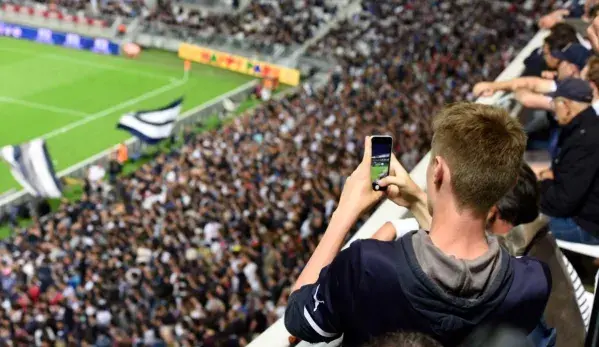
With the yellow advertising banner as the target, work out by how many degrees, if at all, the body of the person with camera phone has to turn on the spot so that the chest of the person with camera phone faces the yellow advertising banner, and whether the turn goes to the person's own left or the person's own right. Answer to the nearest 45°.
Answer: approximately 45° to the person's own right

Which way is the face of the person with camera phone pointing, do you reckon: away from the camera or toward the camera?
away from the camera

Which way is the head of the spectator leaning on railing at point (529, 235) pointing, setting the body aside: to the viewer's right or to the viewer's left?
to the viewer's left

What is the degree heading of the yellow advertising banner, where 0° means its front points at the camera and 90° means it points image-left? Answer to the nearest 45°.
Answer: approximately 45°

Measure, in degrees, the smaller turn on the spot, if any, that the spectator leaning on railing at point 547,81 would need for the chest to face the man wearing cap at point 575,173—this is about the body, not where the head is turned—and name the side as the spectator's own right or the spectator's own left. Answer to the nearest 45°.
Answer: approximately 90° to the spectator's own left

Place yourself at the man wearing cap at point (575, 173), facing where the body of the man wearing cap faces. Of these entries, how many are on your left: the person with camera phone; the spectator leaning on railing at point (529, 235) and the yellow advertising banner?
2

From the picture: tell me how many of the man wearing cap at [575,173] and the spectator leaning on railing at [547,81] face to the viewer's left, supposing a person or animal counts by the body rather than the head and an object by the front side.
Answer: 2

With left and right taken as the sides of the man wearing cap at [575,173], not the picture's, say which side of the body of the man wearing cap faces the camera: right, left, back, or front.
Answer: left

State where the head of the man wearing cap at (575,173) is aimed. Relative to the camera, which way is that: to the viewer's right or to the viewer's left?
to the viewer's left

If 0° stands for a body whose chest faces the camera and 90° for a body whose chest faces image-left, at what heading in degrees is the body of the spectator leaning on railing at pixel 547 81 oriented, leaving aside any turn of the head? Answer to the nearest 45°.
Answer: approximately 90°

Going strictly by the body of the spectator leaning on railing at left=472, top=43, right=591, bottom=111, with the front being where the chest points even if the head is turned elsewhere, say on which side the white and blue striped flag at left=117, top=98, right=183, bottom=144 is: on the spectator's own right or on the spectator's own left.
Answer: on the spectator's own right

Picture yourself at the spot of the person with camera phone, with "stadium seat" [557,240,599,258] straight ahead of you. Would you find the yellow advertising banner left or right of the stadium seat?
left
